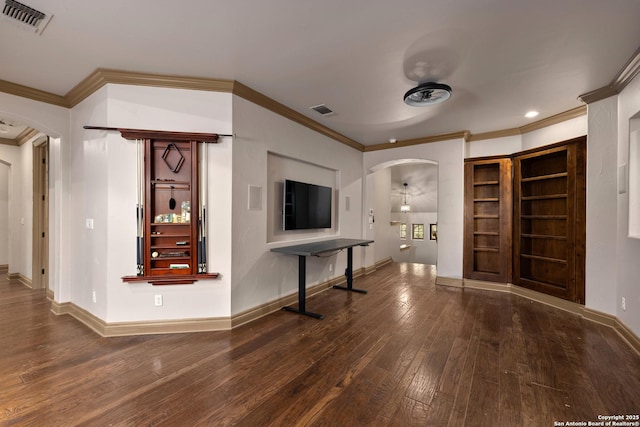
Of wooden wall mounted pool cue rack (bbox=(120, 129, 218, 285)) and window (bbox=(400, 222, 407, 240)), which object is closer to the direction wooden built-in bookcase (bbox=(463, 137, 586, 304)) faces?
the wooden wall mounted pool cue rack

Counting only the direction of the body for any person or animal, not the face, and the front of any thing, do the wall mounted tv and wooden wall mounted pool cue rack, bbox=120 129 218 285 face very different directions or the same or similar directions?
same or similar directions

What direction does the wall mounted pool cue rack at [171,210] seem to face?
toward the camera

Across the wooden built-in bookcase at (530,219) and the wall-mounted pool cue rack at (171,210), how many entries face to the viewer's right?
0

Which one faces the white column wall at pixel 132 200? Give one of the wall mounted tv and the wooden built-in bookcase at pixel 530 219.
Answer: the wooden built-in bookcase

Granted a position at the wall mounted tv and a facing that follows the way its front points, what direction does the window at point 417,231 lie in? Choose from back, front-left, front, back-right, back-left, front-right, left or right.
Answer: left

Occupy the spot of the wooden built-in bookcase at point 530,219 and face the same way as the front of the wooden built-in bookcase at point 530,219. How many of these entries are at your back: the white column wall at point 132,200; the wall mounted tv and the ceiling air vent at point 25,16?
0

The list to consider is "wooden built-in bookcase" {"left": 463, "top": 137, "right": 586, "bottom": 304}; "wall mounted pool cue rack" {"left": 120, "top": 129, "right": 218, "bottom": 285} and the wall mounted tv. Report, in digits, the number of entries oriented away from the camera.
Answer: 0

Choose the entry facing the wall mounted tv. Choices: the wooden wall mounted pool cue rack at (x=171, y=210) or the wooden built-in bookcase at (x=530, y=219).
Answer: the wooden built-in bookcase at (x=530, y=219)

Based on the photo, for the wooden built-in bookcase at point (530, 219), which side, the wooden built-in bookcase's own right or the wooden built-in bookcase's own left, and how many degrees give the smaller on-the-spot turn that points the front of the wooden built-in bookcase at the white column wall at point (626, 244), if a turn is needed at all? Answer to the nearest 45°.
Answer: approximately 90° to the wooden built-in bookcase's own left

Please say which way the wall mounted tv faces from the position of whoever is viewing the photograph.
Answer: facing the viewer and to the right of the viewer

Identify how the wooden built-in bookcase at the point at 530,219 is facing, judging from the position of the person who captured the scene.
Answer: facing the viewer and to the left of the viewer

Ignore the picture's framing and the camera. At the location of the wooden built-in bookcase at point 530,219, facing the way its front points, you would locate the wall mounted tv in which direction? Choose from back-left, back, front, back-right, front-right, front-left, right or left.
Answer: front

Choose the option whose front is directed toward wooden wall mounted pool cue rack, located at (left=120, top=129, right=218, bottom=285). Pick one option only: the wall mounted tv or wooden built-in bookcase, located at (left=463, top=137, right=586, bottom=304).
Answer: wooden built-in bookcase, located at (left=463, top=137, right=586, bottom=304)

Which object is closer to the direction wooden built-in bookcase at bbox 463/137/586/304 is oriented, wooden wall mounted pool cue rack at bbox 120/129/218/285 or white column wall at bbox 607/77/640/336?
the wooden wall mounted pool cue rack

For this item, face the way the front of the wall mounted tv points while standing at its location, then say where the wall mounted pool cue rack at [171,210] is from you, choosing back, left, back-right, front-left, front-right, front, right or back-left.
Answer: right

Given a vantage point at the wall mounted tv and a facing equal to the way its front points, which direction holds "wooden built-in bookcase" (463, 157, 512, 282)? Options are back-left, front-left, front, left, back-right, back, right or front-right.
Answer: front-left

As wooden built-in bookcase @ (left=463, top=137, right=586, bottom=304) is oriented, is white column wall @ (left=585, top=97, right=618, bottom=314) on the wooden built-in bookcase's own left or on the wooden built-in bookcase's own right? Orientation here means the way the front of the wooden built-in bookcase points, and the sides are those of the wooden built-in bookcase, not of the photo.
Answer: on the wooden built-in bookcase's own left
